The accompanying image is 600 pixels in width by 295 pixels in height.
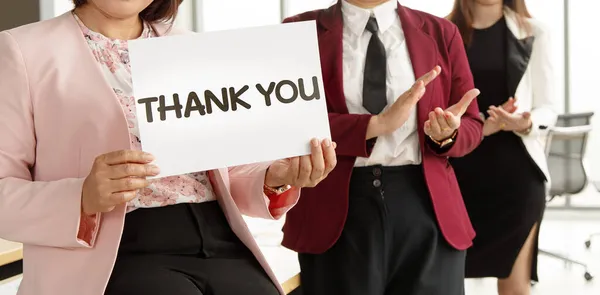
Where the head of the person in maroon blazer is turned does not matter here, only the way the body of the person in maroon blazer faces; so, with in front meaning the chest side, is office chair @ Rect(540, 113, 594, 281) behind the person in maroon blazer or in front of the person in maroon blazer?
behind

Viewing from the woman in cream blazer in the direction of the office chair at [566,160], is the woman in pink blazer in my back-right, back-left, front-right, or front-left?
back-left

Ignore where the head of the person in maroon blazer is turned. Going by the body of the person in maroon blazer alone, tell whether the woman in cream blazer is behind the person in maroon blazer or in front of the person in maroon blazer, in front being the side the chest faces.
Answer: behind

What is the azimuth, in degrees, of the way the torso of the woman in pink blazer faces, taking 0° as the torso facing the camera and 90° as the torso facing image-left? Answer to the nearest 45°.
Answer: approximately 315°

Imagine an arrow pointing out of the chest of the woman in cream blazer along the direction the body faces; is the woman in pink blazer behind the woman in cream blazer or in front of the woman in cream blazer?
in front

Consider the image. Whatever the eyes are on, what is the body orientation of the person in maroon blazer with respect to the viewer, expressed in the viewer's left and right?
facing the viewer

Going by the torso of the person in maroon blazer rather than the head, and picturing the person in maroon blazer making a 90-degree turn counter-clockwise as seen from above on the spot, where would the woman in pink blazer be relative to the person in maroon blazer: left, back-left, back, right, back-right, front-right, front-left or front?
back-right

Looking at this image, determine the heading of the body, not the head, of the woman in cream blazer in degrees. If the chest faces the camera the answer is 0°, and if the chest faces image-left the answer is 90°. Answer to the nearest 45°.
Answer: approximately 45°

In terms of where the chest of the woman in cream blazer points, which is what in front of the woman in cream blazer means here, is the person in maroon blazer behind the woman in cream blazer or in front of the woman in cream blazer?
in front
